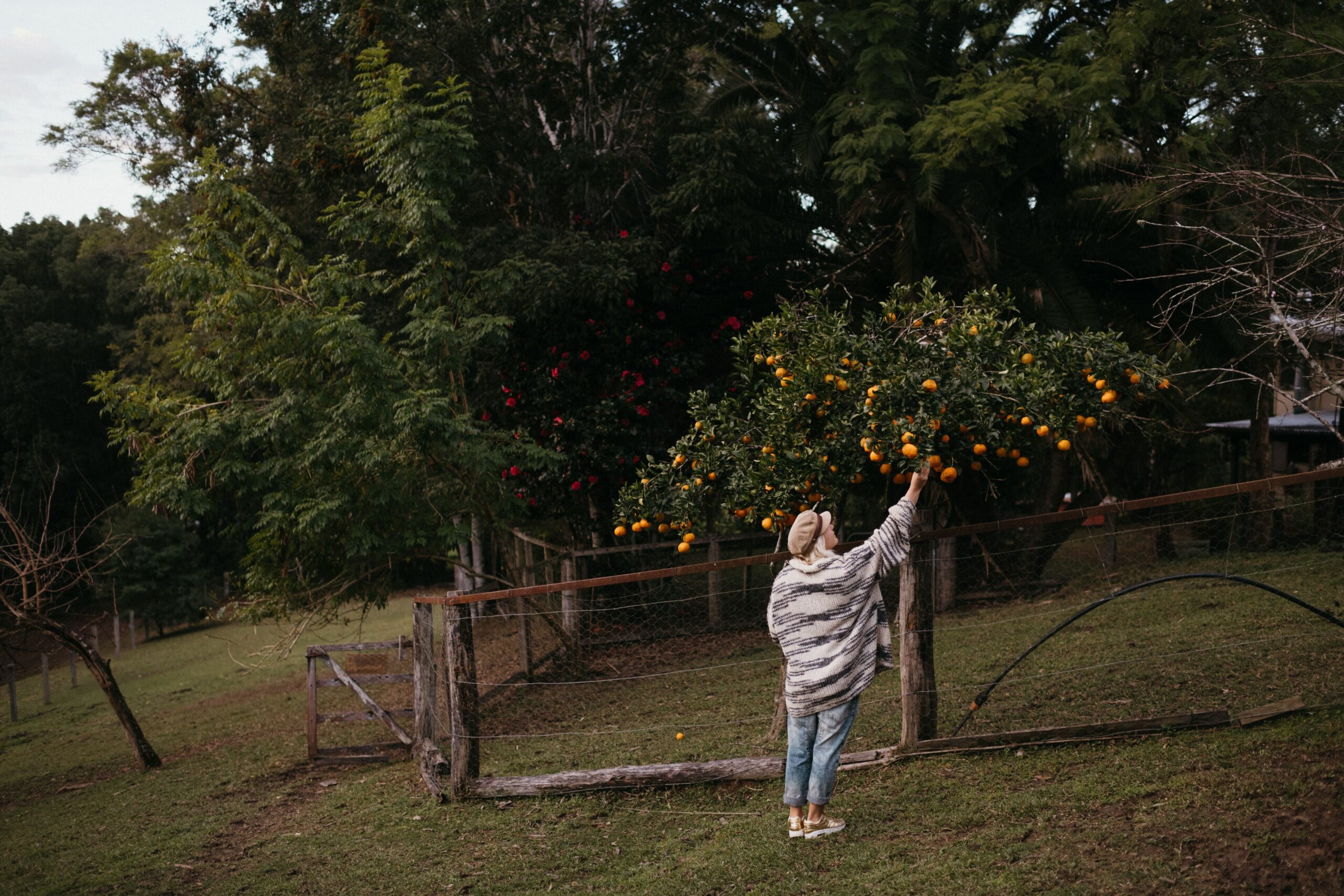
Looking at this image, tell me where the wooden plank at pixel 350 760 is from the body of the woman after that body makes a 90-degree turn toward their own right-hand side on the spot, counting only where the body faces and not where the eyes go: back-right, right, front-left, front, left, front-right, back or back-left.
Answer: back

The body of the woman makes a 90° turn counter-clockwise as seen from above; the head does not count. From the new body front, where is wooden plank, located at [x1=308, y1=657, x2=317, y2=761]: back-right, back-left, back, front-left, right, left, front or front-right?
front

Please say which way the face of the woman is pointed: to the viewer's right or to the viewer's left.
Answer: to the viewer's right

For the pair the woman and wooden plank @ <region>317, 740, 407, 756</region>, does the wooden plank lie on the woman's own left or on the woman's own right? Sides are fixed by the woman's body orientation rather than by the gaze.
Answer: on the woman's own left

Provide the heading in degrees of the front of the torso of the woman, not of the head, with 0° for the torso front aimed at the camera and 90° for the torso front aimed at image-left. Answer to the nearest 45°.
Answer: approximately 225°

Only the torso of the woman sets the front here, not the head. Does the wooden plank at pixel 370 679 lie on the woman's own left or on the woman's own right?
on the woman's own left

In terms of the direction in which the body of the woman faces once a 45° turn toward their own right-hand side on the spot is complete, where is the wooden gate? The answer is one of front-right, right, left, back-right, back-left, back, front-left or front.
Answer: back-left

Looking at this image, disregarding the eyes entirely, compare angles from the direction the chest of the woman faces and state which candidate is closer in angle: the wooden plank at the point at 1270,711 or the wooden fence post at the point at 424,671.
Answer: the wooden plank

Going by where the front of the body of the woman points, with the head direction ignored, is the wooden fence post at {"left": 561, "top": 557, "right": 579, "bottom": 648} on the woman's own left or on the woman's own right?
on the woman's own left

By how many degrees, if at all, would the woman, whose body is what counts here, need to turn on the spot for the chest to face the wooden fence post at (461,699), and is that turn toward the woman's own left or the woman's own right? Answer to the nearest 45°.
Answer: approximately 90° to the woman's own left
